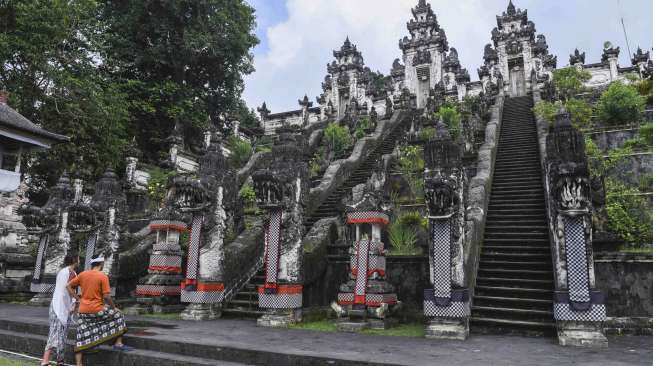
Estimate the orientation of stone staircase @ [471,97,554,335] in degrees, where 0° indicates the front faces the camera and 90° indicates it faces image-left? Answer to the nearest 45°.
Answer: approximately 0°

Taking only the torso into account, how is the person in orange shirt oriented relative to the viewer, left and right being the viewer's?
facing away from the viewer and to the right of the viewer

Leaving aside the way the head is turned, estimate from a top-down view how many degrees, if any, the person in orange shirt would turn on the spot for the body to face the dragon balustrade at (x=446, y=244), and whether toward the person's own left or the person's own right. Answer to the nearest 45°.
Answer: approximately 45° to the person's own right

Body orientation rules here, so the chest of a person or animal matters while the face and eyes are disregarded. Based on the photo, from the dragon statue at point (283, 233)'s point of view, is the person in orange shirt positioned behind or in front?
in front

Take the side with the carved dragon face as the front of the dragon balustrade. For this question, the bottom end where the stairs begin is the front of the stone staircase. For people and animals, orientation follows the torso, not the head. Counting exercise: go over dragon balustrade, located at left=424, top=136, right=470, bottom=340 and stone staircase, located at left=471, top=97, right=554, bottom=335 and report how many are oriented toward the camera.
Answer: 2

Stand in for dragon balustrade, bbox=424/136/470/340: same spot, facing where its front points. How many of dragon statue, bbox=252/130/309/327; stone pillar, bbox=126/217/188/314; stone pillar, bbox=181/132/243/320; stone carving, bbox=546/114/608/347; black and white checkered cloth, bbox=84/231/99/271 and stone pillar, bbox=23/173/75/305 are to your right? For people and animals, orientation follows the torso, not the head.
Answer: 5

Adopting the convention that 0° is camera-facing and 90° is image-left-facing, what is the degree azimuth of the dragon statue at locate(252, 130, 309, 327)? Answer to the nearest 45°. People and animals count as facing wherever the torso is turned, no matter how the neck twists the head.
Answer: approximately 45°

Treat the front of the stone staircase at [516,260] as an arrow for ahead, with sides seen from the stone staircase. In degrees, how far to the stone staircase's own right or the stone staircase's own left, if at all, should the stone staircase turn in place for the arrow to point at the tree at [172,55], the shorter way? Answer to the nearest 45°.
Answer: approximately 135° to the stone staircase's own right

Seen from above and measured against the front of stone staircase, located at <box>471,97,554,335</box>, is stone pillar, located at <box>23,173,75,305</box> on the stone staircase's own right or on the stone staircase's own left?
on the stone staircase's own right
